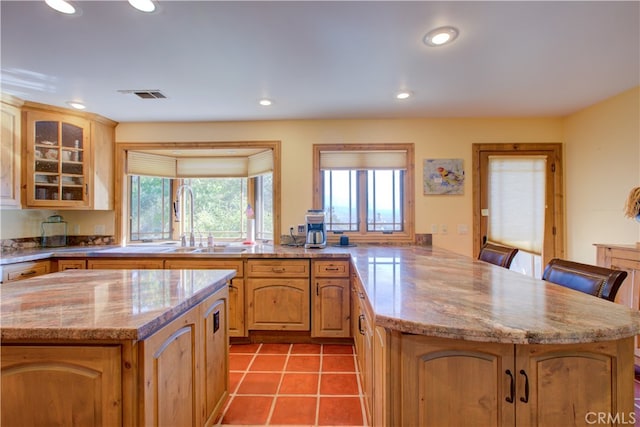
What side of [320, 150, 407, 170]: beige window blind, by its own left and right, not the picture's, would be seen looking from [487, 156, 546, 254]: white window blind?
left

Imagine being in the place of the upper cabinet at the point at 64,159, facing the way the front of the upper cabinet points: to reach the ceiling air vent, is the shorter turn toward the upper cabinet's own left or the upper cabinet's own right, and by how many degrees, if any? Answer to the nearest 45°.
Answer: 0° — it already faces it

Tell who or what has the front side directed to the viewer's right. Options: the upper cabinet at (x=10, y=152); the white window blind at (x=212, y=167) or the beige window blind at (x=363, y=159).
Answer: the upper cabinet

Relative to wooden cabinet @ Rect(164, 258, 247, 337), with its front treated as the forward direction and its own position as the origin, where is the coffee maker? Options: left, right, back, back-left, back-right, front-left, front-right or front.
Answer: left

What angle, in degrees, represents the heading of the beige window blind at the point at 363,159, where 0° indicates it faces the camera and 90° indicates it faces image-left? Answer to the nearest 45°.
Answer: approximately 0°

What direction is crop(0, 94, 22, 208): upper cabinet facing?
to the viewer's right

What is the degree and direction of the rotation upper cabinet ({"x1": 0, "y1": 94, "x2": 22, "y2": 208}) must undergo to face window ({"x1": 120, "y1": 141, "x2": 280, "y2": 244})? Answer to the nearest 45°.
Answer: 0° — it already faces it

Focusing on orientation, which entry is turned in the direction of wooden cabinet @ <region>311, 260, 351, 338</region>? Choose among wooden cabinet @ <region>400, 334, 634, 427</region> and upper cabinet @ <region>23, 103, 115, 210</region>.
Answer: the upper cabinet

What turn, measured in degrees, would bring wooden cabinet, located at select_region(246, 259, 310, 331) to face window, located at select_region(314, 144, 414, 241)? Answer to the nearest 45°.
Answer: approximately 135° to its left
